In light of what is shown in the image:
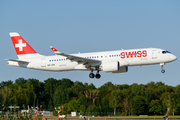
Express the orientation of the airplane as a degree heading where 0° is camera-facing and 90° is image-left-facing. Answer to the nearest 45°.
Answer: approximately 270°
